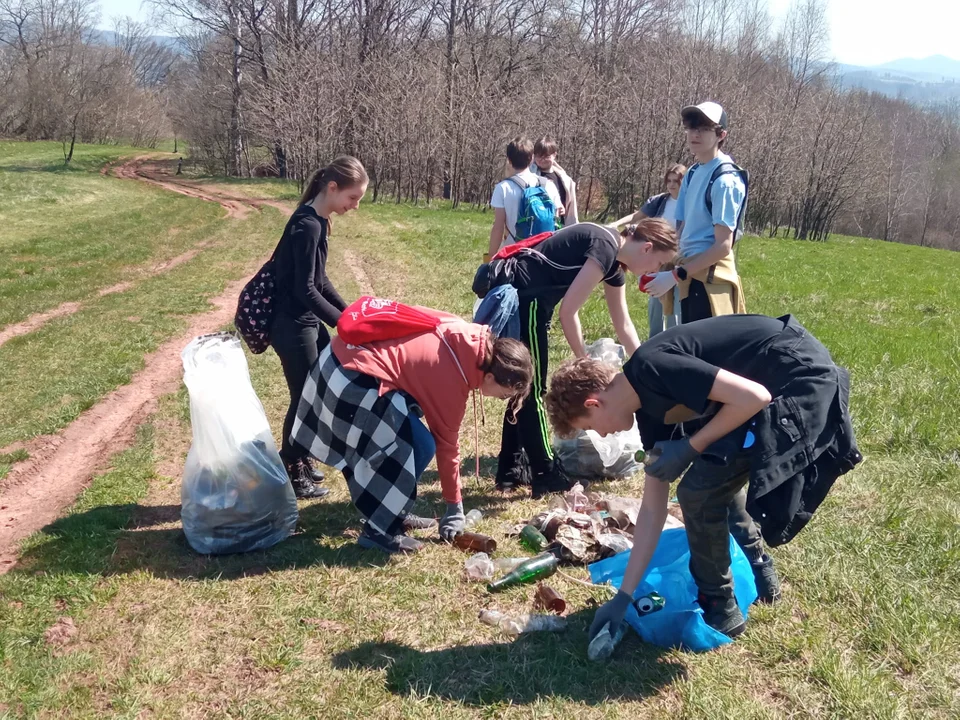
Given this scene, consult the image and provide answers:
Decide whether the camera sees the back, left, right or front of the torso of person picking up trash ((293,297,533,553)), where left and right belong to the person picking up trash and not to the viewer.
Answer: right

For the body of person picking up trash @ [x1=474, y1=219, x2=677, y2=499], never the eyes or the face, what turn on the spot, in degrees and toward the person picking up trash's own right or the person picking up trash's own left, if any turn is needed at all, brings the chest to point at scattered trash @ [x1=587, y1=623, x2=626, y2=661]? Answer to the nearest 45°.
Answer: approximately 90° to the person picking up trash's own right

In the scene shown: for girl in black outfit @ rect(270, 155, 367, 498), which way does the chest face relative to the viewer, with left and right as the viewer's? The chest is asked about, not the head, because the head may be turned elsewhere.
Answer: facing to the right of the viewer

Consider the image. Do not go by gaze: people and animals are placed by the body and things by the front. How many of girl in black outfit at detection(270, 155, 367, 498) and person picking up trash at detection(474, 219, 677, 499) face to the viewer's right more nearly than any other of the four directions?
2

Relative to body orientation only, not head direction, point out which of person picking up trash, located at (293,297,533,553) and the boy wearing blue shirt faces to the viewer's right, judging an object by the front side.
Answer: the person picking up trash

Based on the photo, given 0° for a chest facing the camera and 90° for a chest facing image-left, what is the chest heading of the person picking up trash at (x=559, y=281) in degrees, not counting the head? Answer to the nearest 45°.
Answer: approximately 270°

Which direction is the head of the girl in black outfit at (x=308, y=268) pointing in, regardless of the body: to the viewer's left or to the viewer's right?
to the viewer's right

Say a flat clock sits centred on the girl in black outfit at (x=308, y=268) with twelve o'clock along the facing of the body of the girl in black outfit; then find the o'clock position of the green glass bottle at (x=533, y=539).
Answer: The green glass bottle is roughly at 1 o'clock from the girl in black outfit.

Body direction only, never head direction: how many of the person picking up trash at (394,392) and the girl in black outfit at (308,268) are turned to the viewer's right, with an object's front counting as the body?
2
